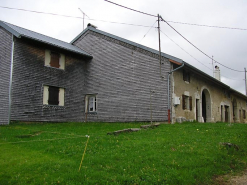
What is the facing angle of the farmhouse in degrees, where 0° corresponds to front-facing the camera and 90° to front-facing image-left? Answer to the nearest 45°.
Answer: approximately 315°
